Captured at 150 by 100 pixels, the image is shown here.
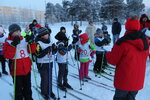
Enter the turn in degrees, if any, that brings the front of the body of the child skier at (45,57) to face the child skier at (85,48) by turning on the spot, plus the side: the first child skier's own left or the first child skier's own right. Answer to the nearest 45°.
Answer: approximately 90° to the first child skier's own left

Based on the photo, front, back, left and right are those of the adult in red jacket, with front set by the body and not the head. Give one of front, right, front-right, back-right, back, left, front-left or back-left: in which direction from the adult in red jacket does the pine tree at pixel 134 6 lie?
front-right

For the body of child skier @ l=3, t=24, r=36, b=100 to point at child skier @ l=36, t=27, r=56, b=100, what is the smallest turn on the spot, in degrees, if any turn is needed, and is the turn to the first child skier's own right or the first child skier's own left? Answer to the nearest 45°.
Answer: approximately 90° to the first child skier's own left

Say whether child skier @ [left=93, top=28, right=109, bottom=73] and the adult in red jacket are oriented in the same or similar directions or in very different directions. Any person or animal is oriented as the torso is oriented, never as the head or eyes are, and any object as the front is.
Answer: very different directions

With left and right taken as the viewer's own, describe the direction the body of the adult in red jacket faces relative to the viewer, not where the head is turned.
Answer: facing away from the viewer and to the left of the viewer

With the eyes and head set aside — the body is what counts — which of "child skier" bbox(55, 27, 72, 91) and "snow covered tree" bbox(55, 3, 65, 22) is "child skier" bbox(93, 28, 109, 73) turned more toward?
the child skier

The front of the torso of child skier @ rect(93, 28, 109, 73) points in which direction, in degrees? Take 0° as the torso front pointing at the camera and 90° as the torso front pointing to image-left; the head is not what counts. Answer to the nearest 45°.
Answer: approximately 315°

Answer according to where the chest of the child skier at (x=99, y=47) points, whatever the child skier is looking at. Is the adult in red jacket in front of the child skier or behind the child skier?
in front

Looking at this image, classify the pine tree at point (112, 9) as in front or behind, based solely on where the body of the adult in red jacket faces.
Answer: in front

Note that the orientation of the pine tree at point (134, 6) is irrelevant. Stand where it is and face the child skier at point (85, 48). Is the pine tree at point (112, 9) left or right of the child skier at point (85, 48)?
right

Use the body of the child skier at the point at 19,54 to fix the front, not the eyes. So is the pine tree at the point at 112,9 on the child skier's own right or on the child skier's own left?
on the child skier's own left

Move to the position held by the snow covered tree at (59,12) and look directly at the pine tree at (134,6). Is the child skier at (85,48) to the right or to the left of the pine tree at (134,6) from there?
right

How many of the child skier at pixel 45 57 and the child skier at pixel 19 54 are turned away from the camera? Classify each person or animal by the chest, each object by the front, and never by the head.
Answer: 0

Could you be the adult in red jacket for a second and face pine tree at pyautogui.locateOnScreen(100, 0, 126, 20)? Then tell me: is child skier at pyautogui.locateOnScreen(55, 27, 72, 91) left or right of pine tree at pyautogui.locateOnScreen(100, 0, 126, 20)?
left

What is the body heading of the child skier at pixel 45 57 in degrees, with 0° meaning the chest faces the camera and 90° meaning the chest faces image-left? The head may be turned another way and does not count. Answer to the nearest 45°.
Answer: approximately 315°
